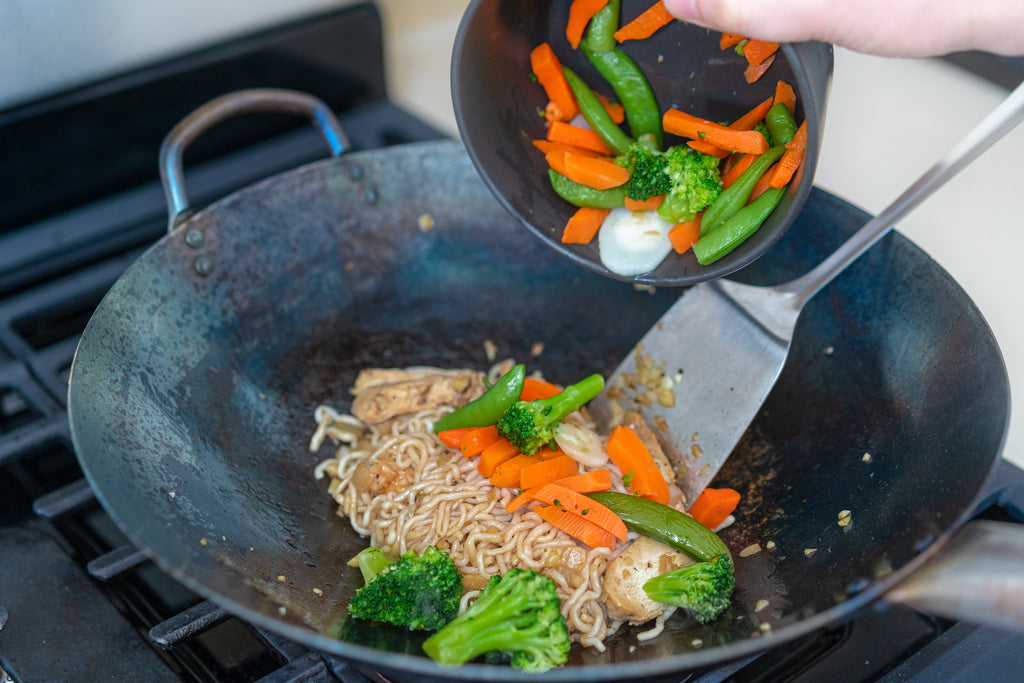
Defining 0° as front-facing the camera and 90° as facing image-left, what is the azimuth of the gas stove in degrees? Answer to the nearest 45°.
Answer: approximately 315°
